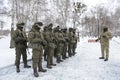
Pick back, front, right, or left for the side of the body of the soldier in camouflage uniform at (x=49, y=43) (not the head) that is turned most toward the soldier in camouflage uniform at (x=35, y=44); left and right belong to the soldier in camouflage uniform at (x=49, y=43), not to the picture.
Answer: right

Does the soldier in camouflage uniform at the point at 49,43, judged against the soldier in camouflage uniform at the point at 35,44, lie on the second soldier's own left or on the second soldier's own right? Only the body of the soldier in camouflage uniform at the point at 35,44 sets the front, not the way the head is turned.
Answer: on the second soldier's own left

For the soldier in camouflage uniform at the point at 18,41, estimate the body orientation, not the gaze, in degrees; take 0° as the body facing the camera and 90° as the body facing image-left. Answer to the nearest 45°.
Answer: approximately 315°
